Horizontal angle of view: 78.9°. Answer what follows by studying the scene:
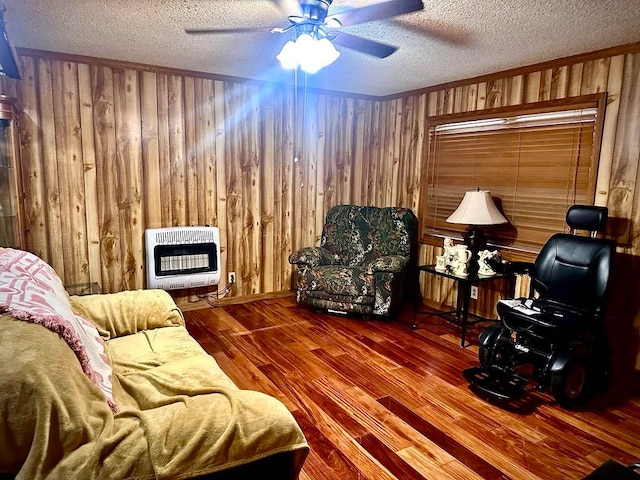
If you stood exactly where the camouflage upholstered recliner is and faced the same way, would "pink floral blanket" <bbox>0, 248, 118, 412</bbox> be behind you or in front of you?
in front

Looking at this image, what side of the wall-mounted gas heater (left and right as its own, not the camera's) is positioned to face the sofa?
front

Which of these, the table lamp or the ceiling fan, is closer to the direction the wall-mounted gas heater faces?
the ceiling fan

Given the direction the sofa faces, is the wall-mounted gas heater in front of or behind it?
in front

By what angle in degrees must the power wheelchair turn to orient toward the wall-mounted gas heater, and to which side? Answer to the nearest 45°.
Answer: approximately 45° to its right

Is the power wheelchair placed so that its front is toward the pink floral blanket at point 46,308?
yes

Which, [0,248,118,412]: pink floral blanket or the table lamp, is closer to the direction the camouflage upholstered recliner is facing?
the pink floral blanket

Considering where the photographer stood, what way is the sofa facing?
facing away from the viewer and to the right of the viewer

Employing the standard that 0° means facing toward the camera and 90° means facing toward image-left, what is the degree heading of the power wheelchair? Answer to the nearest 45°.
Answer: approximately 45°

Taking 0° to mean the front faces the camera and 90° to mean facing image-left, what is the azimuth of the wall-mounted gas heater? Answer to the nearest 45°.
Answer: approximately 0°

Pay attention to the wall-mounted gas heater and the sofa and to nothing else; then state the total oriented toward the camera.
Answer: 1
